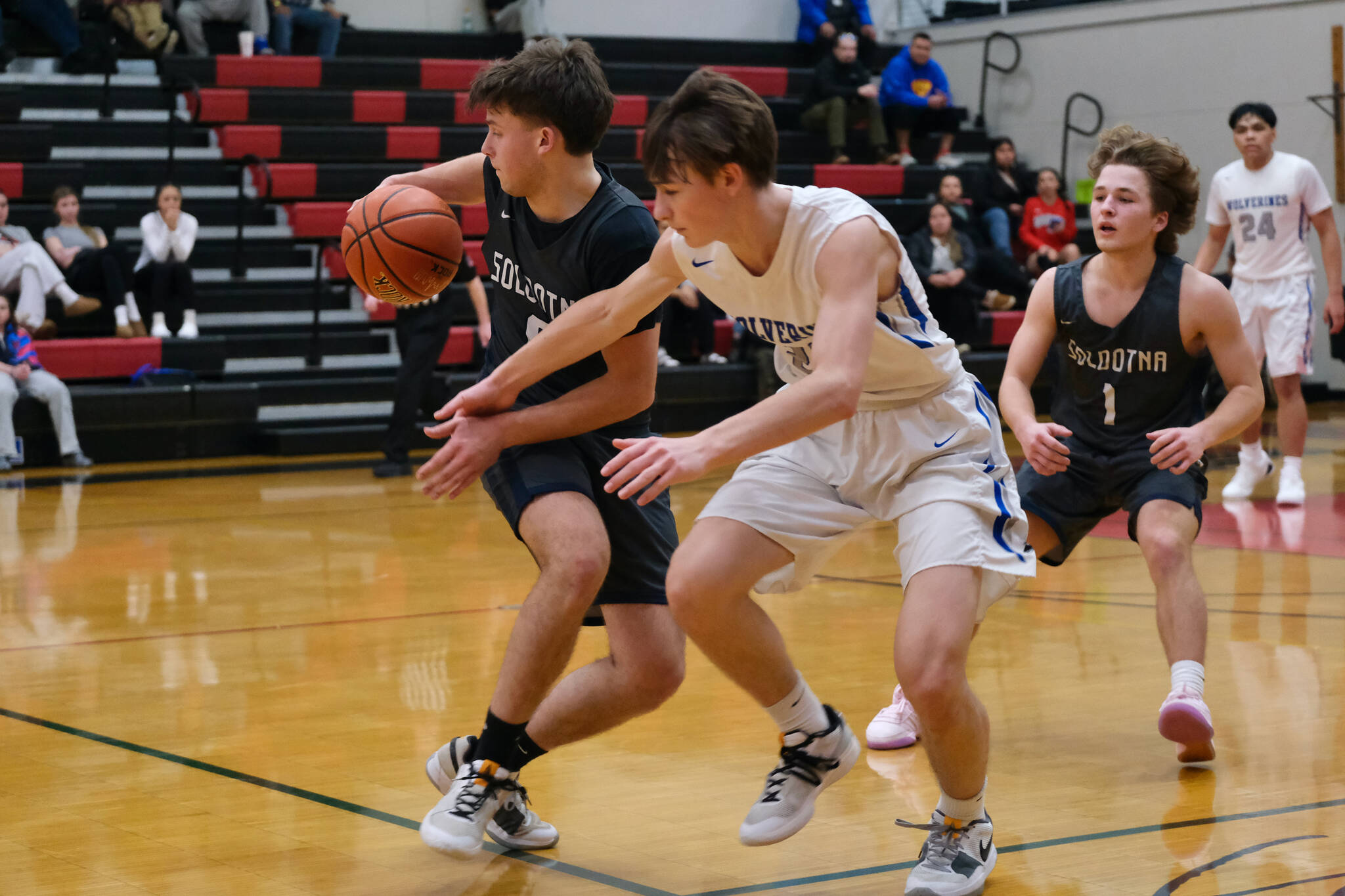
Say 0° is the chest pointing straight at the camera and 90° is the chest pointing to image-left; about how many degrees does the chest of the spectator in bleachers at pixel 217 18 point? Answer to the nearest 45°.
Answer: approximately 0°

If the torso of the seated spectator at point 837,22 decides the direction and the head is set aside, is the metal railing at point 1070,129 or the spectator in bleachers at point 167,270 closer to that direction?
the spectator in bleachers

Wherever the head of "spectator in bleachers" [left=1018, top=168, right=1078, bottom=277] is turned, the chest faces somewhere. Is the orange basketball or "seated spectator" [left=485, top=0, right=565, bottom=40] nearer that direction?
the orange basketball

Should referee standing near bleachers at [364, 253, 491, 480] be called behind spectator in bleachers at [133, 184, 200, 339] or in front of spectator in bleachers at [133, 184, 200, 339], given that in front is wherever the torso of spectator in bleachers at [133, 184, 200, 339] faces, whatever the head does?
in front

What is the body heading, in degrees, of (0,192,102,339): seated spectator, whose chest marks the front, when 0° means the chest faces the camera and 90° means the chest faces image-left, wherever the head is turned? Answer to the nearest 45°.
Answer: approximately 315°

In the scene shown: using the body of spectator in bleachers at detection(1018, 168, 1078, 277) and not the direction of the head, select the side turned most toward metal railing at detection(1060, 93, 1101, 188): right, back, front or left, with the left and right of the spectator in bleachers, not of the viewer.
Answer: back

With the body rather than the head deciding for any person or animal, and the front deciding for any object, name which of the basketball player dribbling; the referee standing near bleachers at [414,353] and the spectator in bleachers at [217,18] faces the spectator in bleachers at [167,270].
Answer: the spectator in bleachers at [217,18]

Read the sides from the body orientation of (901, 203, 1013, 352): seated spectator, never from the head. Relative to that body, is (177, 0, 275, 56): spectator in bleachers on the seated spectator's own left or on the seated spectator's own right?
on the seated spectator's own right

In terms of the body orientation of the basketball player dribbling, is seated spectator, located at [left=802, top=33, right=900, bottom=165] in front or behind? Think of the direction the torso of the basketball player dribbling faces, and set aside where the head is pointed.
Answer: behind

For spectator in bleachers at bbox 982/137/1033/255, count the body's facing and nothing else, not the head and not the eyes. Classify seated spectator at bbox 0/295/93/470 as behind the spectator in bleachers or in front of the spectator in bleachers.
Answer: in front
